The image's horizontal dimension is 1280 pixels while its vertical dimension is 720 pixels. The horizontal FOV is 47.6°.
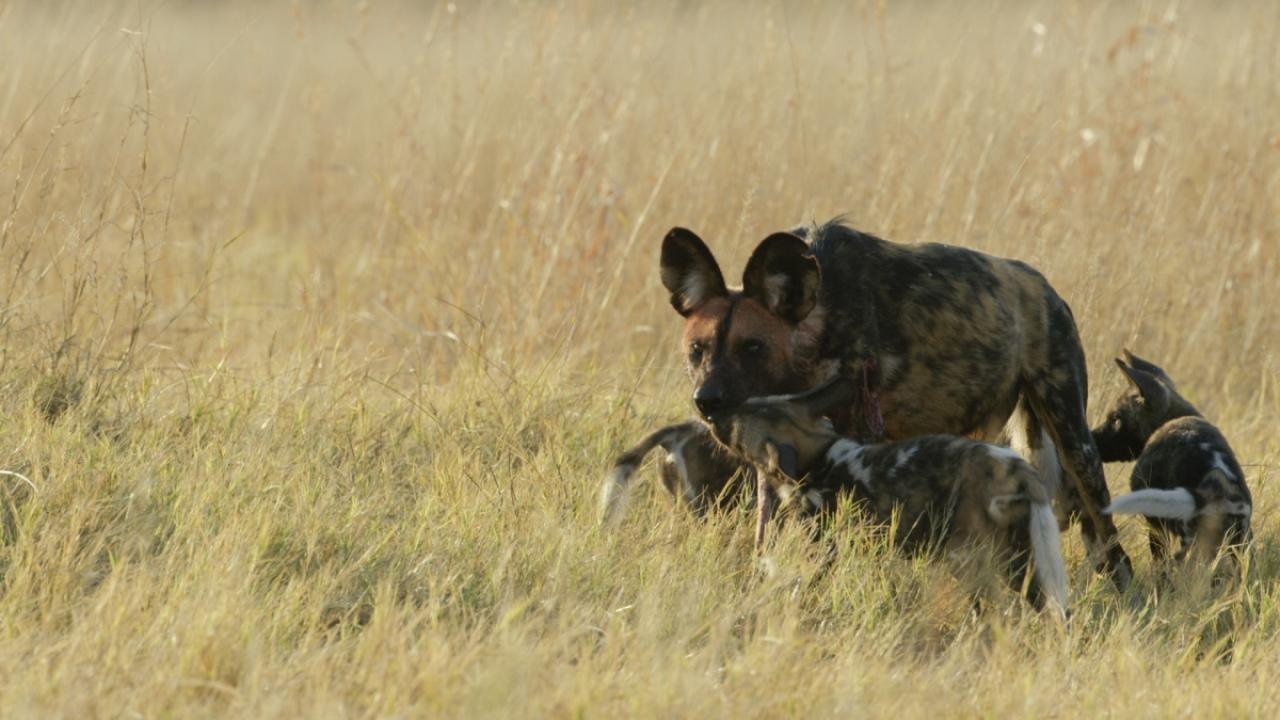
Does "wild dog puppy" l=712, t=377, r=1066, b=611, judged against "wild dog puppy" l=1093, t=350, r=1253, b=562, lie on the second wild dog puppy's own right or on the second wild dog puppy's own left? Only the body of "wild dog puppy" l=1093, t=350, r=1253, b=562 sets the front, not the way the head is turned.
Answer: on the second wild dog puppy's own left

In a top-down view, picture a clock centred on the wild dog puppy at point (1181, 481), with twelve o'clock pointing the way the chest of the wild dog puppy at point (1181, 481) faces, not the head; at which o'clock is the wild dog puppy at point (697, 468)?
the wild dog puppy at point (697, 468) is roughly at 10 o'clock from the wild dog puppy at point (1181, 481).

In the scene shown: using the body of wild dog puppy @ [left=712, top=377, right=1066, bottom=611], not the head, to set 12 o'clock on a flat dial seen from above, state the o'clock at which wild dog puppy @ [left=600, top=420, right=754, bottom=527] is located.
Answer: wild dog puppy @ [left=600, top=420, right=754, bottom=527] is roughly at 1 o'clock from wild dog puppy @ [left=712, top=377, right=1066, bottom=611].

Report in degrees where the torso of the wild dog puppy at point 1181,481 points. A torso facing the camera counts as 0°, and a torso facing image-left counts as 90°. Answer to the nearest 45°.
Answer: approximately 135°

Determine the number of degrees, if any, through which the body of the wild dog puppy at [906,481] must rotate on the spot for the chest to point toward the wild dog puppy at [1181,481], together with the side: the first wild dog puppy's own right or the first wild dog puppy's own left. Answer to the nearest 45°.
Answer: approximately 135° to the first wild dog puppy's own right

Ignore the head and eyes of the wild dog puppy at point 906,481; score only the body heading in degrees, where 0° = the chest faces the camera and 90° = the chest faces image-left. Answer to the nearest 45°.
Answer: approximately 90°

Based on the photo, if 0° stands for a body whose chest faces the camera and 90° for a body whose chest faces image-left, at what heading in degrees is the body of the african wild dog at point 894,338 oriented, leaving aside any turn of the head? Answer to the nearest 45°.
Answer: approximately 45°

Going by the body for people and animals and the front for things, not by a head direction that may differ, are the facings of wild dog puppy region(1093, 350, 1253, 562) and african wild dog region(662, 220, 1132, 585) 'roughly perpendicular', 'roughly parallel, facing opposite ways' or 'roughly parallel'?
roughly perpendicular

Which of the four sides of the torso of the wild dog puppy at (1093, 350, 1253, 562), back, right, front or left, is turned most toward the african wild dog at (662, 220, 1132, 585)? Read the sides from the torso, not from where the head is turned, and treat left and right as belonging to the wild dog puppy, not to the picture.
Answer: left
